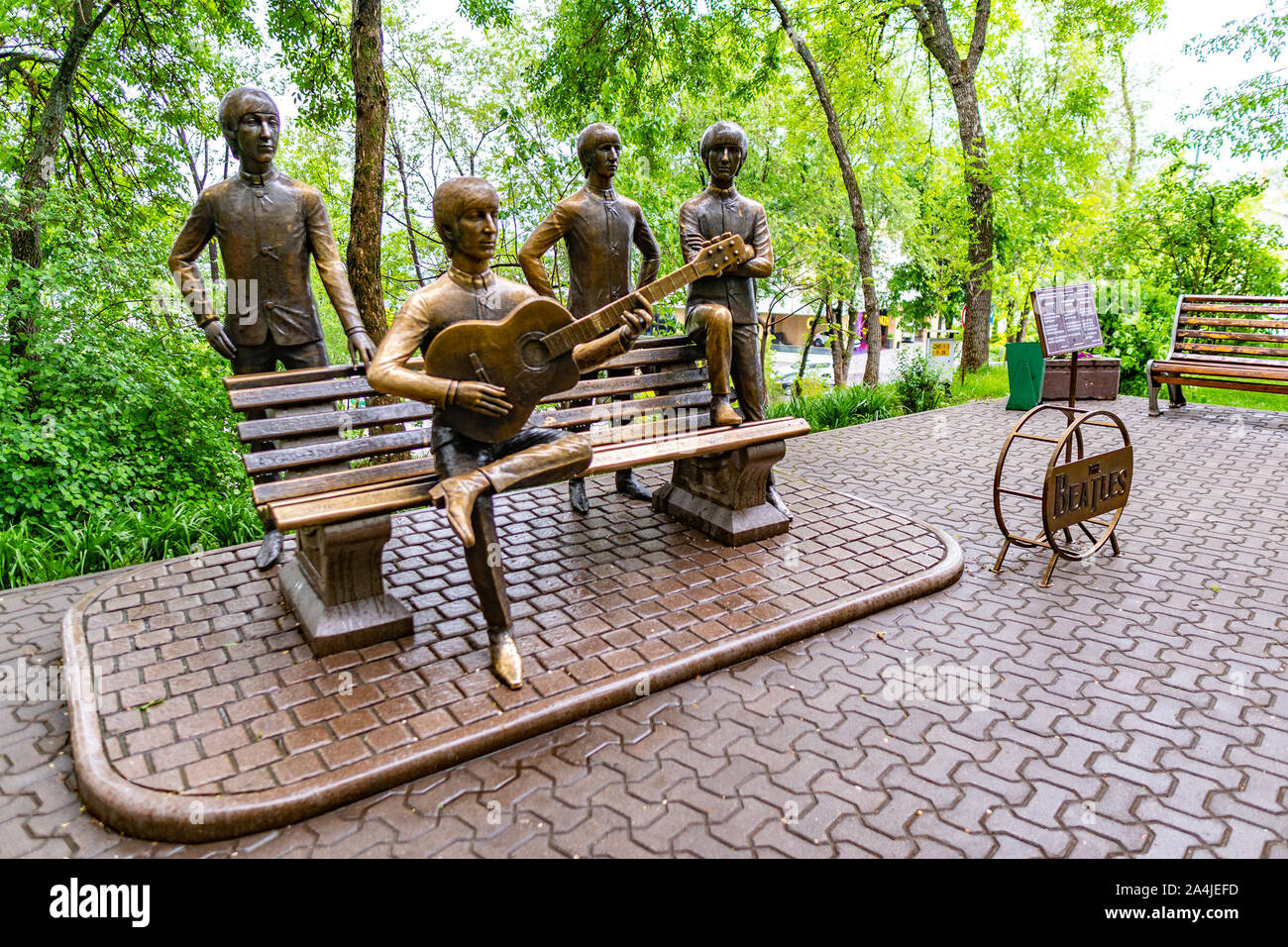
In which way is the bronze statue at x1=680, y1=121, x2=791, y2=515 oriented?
toward the camera

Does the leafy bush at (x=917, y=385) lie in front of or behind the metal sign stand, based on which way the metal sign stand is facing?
behind

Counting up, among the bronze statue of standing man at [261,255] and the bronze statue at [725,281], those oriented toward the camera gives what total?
2

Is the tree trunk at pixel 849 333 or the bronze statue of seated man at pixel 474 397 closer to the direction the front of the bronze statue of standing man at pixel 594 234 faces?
the bronze statue of seated man

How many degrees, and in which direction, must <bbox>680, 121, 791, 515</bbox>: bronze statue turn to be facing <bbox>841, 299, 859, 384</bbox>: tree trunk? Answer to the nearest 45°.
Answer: approximately 180°

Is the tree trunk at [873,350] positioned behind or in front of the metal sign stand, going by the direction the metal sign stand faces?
behind

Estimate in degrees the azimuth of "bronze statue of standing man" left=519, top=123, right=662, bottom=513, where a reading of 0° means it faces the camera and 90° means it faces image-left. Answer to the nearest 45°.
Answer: approximately 315°

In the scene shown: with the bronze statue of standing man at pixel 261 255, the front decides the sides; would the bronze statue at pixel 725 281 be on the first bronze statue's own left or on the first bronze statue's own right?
on the first bronze statue's own left

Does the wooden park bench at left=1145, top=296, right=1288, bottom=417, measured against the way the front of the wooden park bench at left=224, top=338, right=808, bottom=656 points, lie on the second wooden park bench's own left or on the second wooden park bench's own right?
on the second wooden park bench's own left

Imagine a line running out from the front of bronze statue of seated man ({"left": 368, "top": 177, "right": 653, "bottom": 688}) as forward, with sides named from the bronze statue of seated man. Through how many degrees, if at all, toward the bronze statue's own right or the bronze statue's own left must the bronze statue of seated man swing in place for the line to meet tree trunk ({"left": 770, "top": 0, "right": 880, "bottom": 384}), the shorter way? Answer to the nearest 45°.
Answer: approximately 90° to the bronze statue's own left

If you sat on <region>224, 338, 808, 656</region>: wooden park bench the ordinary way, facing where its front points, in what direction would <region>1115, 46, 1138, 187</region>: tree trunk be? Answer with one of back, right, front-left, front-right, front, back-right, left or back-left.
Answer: left
